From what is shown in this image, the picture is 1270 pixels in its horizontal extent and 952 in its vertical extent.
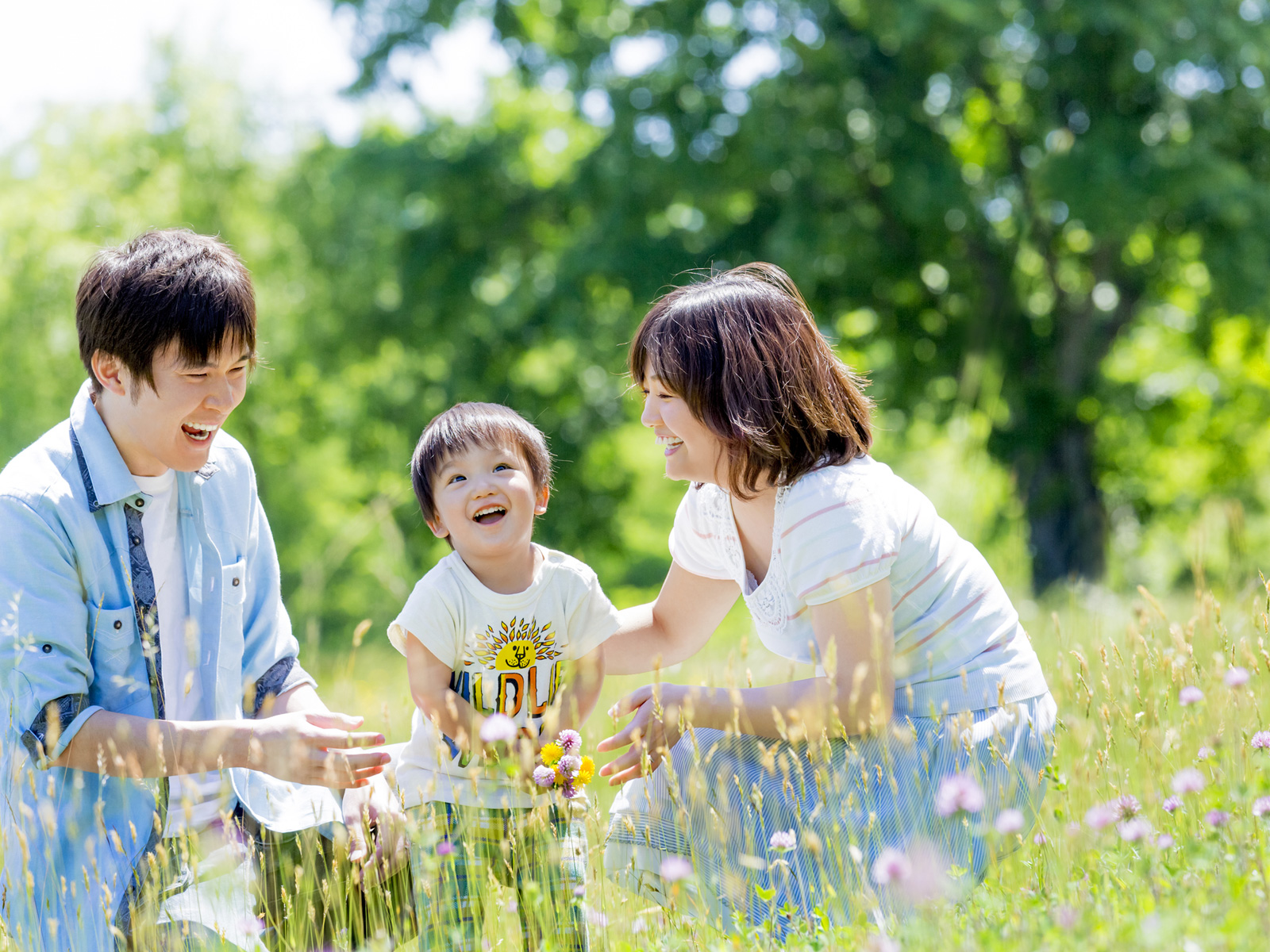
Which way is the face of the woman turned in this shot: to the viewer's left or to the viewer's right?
to the viewer's left

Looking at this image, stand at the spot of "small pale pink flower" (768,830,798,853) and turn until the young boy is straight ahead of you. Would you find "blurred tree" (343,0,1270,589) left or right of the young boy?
right

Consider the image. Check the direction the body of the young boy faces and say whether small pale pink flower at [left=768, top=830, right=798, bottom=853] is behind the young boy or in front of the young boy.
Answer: in front

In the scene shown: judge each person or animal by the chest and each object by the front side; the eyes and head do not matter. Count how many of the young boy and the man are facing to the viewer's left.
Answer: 0

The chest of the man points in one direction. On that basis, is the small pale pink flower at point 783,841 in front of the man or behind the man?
in front

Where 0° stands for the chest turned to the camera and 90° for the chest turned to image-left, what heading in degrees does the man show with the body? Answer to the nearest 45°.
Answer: approximately 315°
